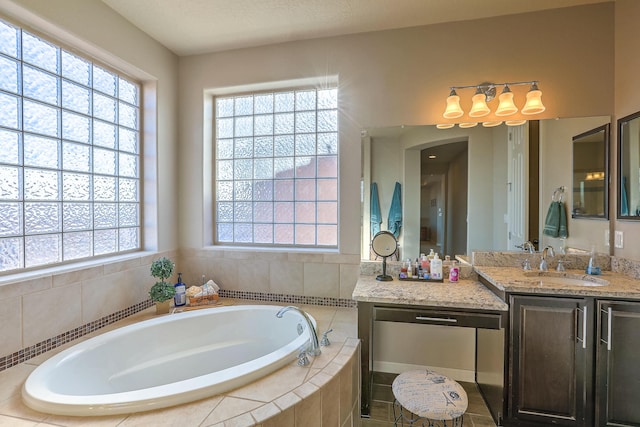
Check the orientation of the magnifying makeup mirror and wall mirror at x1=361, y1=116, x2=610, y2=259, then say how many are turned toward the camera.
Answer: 2

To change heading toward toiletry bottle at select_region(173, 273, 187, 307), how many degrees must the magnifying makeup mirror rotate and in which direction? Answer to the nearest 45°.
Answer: approximately 90° to its right

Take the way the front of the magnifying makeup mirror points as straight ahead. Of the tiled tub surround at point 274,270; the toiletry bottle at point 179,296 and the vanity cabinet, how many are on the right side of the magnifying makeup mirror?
2

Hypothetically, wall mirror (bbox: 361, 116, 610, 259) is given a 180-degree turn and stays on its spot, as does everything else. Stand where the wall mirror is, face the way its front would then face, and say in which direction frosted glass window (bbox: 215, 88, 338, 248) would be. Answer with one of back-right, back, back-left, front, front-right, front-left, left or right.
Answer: left

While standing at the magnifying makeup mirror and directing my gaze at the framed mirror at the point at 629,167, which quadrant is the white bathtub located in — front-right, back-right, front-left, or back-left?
back-right

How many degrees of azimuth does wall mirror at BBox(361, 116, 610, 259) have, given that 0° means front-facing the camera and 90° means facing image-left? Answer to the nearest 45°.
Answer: approximately 0°

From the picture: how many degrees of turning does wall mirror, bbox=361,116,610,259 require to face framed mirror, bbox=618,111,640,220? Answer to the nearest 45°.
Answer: approximately 90° to its left

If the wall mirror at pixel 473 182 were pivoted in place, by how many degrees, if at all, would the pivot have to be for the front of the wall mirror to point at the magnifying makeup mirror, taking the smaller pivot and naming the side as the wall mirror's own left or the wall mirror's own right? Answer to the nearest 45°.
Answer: approximately 45° to the wall mirror's own right

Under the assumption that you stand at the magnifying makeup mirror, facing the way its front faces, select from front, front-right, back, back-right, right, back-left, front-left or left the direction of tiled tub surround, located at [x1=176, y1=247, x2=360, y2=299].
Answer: right

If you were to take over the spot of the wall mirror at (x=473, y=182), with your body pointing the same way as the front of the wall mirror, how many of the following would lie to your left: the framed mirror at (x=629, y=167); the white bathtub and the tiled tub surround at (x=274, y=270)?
1

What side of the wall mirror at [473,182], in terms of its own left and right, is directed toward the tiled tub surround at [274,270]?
right
